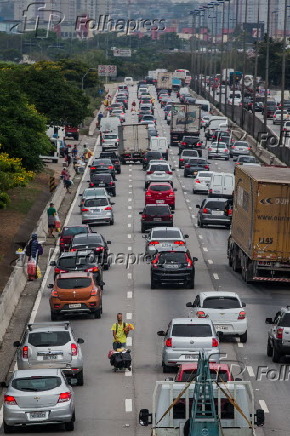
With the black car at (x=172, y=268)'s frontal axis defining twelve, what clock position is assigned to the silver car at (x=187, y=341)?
The silver car is roughly at 6 o'clock from the black car.

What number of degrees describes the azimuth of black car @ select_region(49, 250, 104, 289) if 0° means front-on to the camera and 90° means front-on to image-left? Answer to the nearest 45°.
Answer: approximately 180°

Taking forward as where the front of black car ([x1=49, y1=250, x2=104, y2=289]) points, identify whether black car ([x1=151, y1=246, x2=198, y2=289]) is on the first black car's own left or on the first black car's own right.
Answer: on the first black car's own right

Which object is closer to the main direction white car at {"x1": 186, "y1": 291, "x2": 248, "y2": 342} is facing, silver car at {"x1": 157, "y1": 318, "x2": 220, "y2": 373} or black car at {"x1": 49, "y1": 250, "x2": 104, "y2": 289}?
the black car

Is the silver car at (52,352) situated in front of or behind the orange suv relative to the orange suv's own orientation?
behind

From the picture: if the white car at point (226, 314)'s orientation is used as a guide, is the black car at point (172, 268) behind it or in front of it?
in front

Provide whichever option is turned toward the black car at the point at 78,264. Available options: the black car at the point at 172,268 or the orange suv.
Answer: the orange suv

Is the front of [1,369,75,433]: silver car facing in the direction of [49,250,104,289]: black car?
yes

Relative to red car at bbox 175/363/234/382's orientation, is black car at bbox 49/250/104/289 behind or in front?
in front

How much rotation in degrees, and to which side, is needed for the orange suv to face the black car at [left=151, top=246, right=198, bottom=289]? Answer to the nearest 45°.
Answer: approximately 45° to its right
